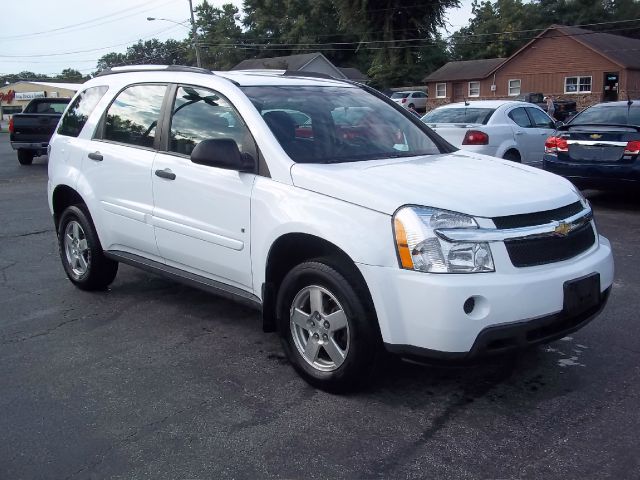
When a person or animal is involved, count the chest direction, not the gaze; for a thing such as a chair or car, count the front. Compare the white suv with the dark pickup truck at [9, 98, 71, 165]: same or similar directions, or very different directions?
very different directions

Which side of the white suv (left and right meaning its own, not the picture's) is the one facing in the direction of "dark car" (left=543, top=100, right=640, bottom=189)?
left

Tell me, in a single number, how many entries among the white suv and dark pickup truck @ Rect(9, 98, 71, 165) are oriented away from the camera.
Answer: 1

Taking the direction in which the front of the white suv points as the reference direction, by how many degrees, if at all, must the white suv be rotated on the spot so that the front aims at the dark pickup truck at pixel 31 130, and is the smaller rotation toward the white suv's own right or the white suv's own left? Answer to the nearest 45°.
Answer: approximately 180°

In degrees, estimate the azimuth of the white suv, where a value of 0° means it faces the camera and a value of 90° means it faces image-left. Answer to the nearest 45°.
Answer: approximately 315°

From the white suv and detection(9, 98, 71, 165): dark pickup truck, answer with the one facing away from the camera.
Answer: the dark pickup truck

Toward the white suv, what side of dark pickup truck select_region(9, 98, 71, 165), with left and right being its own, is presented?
back

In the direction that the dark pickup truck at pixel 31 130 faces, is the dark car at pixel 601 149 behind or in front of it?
behind

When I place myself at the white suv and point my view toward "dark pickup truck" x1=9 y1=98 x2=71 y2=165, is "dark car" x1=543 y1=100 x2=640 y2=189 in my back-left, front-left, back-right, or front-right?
front-right

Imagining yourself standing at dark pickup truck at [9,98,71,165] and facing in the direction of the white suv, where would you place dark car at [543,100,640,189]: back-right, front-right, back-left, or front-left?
front-left

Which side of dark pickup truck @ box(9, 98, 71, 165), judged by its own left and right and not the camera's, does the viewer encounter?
back
